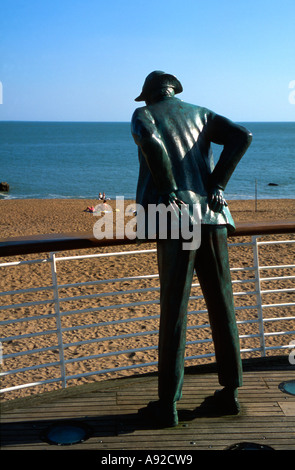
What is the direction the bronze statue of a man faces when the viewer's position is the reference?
facing away from the viewer and to the left of the viewer
